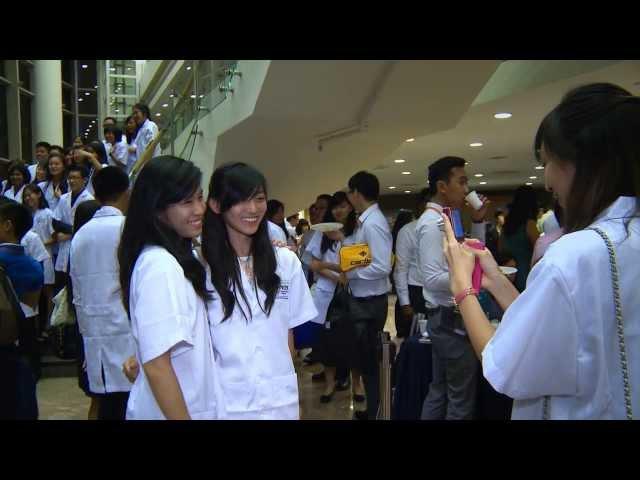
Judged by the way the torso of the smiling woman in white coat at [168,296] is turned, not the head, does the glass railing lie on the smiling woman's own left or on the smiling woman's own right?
on the smiling woman's own left

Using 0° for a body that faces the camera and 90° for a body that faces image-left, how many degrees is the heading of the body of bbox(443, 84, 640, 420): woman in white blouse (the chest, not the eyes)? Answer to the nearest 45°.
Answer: approximately 135°

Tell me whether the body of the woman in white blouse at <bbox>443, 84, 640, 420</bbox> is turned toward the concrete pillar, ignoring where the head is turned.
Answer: yes

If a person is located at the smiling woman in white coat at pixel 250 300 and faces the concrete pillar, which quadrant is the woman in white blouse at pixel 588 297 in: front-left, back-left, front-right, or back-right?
back-right
